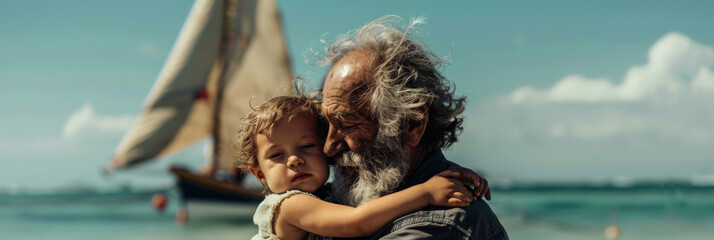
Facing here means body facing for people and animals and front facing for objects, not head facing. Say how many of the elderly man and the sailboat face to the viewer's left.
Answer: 2

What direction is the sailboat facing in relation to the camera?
to the viewer's left

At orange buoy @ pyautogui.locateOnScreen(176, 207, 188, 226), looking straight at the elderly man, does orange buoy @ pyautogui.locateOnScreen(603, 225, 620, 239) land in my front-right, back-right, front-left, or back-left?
front-left

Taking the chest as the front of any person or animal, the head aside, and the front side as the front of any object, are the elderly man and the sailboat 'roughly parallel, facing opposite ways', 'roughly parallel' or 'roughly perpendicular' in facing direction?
roughly parallel

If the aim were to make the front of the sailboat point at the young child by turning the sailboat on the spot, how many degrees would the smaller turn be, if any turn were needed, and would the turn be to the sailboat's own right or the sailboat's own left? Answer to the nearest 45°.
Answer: approximately 90° to the sailboat's own left

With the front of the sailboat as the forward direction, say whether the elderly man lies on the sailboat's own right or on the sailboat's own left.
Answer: on the sailboat's own left

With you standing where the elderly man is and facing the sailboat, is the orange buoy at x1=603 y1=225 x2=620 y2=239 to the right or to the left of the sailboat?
right

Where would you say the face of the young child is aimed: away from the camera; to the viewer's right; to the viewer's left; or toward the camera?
toward the camera

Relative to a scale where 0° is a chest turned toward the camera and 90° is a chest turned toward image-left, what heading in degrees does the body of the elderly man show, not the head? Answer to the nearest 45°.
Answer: approximately 90°

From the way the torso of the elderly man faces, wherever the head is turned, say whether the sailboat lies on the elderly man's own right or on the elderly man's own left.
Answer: on the elderly man's own right
